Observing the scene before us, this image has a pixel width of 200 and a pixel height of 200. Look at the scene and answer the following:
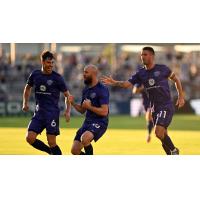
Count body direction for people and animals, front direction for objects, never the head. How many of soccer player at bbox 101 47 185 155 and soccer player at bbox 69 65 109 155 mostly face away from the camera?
0

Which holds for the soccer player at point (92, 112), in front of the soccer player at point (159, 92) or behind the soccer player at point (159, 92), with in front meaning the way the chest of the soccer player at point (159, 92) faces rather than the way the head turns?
in front

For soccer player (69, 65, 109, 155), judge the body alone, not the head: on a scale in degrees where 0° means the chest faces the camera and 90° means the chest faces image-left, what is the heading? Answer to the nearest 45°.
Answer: approximately 45°
